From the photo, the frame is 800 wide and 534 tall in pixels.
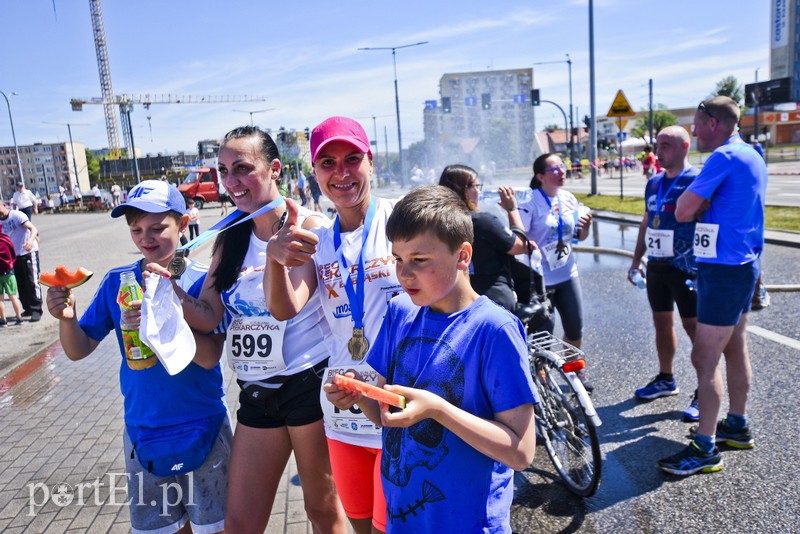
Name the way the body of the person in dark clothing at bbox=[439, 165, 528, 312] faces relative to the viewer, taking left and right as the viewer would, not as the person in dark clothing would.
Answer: facing away from the viewer and to the right of the viewer

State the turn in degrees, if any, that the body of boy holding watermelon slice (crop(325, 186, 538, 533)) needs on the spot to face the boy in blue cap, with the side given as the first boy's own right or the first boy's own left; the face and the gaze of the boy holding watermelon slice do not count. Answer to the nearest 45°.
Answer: approximately 90° to the first boy's own right

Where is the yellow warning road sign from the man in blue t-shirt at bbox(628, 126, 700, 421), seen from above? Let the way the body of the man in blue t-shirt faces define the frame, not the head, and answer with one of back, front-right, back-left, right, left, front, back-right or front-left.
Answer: back-right

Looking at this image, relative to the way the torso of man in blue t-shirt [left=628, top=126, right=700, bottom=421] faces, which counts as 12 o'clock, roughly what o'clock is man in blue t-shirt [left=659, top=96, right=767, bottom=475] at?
man in blue t-shirt [left=659, top=96, right=767, bottom=475] is roughly at 10 o'clock from man in blue t-shirt [left=628, top=126, right=700, bottom=421].

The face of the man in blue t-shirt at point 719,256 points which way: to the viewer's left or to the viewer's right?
to the viewer's left

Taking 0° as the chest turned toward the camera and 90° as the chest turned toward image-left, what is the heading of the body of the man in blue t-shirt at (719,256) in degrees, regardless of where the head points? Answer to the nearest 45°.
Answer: approximately 90°

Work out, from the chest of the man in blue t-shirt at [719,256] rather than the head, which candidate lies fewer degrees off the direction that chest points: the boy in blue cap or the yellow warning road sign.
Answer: the boy in blue cap

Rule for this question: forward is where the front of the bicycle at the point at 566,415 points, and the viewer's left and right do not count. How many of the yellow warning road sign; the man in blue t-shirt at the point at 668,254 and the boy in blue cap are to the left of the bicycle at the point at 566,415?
1

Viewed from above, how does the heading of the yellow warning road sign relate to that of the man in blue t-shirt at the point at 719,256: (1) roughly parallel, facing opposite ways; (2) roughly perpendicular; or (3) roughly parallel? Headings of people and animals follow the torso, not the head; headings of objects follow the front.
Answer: roughly perpendicular
